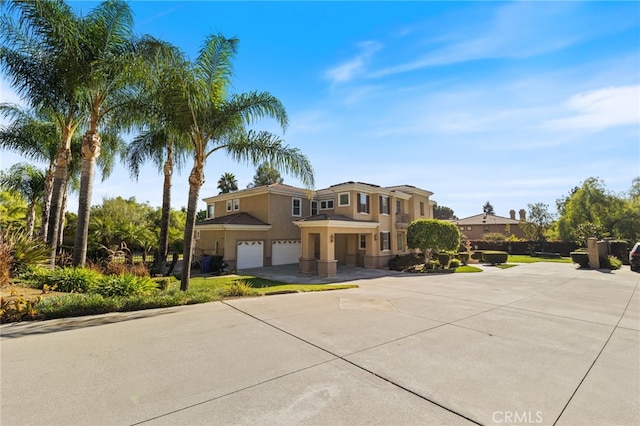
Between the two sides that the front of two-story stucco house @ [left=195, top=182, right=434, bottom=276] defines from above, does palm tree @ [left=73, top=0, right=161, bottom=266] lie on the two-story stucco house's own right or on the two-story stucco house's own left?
on the two-story stucco house's own right

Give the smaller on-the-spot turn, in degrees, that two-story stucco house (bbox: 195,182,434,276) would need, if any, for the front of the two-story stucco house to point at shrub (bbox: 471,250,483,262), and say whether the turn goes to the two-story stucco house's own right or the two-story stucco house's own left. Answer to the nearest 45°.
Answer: approximately 90° to the two-story stucco house's own left

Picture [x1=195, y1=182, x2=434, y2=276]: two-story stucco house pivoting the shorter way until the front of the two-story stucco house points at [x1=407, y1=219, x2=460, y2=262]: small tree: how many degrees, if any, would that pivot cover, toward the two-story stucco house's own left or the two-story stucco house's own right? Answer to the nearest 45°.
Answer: approximately 45° to the two-story stucco house's own left

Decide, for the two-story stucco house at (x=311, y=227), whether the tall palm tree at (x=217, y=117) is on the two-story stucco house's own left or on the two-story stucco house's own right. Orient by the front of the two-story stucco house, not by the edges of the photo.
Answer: on the two-story stucco house's own right

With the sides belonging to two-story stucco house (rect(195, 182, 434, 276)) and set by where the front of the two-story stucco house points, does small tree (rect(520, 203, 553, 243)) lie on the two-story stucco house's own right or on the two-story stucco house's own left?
on the two-story stucco house's own left

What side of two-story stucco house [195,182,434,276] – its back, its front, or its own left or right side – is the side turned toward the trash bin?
right
